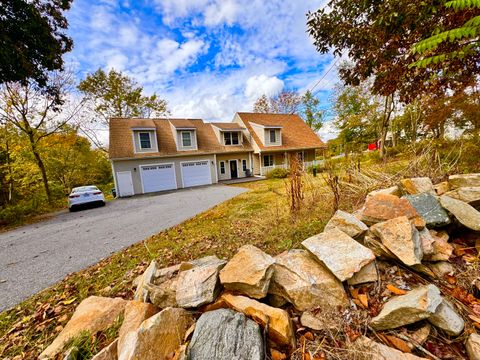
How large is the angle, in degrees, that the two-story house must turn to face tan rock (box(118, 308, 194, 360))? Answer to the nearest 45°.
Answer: approximately 45° to its right

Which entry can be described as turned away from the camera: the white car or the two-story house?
the white car

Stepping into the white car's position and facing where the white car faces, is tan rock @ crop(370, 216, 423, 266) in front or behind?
behind

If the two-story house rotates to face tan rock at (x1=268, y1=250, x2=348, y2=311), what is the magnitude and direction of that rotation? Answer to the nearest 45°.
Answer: approximately 45° to its right

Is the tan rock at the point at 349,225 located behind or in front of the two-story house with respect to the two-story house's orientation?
in front

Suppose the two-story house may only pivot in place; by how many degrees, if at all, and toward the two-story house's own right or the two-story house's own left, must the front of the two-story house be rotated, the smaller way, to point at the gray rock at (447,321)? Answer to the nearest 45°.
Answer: approximately 45° to the two-story house's own right

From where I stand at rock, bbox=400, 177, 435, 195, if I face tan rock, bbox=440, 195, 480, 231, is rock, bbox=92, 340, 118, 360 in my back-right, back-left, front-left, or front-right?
front-right

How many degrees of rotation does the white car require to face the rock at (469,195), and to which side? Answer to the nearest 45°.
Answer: approximately 180°

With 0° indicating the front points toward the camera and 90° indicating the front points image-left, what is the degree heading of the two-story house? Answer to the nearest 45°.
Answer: approximately 315°

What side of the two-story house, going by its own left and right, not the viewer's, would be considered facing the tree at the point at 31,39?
right

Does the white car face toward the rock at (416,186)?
no

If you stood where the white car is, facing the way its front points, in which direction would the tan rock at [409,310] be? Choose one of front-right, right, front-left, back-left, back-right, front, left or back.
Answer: back

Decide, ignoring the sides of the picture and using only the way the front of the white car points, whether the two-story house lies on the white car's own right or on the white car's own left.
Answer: on the white car's own right
